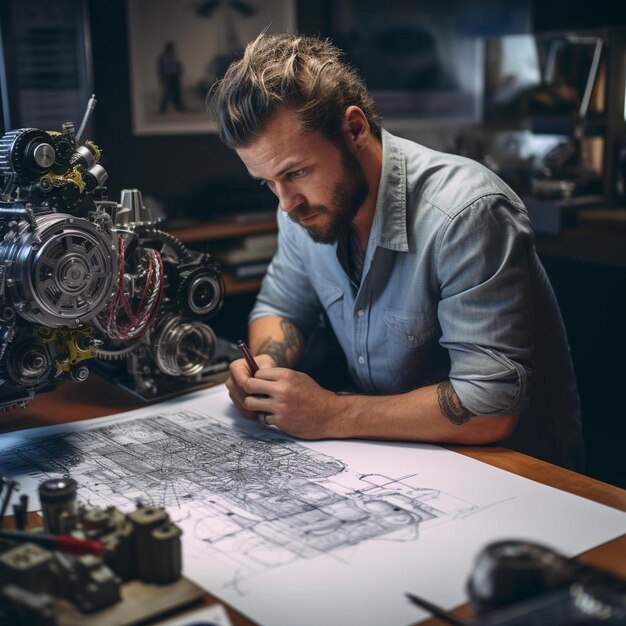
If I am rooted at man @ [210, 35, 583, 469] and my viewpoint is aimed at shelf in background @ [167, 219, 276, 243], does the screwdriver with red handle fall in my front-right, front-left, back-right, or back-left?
back-left

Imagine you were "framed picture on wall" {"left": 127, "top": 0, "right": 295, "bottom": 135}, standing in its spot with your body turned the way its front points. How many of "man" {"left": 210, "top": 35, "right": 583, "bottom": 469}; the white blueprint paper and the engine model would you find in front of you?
3

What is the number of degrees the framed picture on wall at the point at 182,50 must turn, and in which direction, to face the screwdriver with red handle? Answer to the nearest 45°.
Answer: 0° — it already faces it

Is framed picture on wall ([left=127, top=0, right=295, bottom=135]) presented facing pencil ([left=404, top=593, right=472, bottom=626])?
yes

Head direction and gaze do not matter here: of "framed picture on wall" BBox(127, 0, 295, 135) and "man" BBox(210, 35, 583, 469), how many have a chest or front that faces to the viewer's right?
0

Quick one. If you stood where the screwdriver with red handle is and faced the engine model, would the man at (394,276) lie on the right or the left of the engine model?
right

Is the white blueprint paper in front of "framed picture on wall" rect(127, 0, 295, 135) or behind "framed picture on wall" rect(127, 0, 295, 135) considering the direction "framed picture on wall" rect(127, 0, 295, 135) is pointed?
in front

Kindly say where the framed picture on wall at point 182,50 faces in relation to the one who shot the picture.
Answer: facing the viewer

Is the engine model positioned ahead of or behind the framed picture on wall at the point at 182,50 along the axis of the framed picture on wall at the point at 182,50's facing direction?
ahead

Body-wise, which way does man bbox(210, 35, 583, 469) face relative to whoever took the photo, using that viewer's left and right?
facing the viewer and to the left of the viewer

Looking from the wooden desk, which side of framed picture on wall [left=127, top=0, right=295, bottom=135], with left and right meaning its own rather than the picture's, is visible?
front

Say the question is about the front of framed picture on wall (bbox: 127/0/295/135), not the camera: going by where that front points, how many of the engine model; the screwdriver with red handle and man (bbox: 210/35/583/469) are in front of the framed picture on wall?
3

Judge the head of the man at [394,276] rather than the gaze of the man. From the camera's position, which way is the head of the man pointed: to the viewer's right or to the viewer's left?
to the viewer's left
